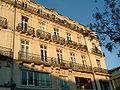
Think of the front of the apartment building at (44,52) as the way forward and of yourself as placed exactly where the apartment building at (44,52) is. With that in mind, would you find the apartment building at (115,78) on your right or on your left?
on your left
